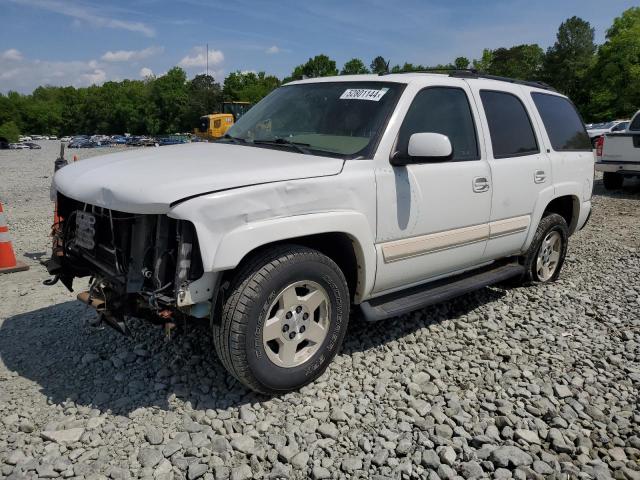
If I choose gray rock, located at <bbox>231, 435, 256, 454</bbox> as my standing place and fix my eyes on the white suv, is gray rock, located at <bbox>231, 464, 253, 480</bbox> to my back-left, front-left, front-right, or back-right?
back-right

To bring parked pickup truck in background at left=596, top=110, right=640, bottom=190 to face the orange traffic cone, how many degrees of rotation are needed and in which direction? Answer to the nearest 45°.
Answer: approximately 180°

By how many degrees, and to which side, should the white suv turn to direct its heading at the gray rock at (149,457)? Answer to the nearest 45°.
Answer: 0° — it already faces it

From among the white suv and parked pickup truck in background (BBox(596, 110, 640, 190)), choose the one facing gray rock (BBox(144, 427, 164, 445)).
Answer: the white suv

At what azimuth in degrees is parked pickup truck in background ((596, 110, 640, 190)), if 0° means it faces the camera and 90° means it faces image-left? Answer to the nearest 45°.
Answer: approximately 225°

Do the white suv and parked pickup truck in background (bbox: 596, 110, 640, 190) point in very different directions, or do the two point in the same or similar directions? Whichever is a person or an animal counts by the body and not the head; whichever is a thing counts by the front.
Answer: very different directions

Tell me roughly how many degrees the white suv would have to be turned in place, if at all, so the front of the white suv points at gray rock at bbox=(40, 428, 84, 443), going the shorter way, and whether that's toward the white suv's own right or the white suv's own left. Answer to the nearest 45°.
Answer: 0° — it already faces it

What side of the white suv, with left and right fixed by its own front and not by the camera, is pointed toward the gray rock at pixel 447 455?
left

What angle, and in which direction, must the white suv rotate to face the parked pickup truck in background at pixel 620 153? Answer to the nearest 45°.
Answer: approximately 180°

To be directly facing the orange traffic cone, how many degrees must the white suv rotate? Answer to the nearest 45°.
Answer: approximately 90° to its right

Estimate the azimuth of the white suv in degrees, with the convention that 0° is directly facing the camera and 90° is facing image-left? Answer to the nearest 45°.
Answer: approximately 45°

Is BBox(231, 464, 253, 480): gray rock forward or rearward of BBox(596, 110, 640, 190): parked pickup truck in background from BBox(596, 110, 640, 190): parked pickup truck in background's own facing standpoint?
rearward
